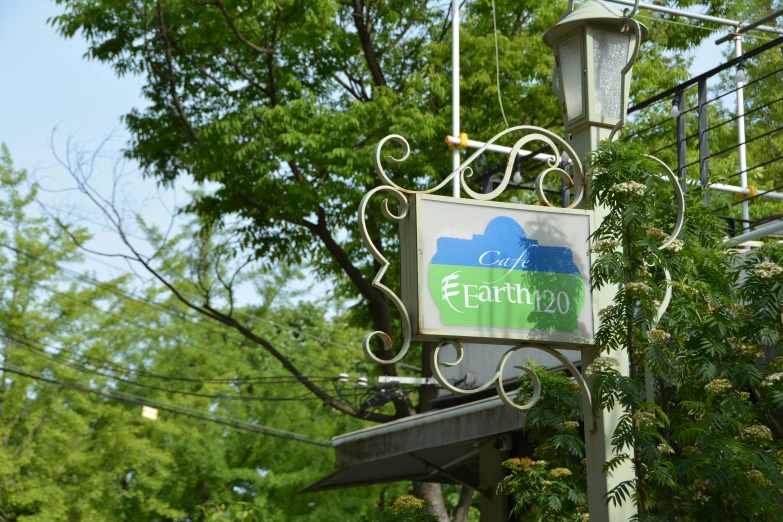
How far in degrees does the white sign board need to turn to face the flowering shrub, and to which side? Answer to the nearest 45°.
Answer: approximately 135° to its left

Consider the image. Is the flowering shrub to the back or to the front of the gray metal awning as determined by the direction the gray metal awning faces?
to the front

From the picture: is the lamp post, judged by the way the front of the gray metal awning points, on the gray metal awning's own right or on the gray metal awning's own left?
on the gray metal awning's own left

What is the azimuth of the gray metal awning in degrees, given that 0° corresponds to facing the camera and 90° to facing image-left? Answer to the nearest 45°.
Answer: approximately 45°

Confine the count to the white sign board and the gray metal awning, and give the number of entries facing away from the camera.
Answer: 0

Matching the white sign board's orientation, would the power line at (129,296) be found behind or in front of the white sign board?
behind

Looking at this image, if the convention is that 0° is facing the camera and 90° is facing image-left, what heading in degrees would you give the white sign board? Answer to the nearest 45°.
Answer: approximately 315°
